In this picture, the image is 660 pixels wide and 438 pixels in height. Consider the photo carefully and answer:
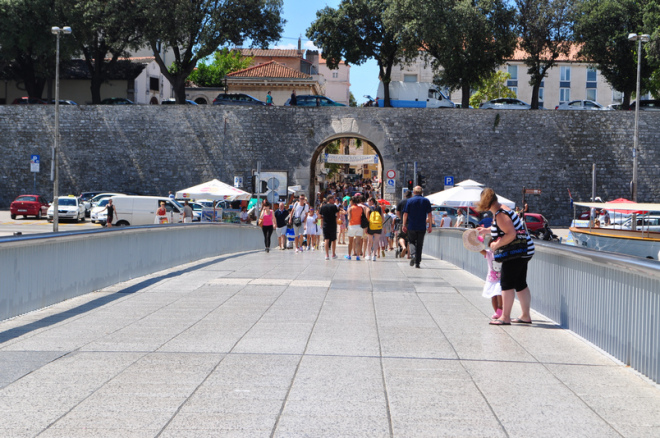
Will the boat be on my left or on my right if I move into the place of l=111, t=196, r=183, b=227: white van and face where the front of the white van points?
on my right

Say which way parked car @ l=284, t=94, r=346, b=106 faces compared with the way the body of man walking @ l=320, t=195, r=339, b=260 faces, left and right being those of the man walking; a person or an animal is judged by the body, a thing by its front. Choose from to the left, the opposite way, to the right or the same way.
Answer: to the right

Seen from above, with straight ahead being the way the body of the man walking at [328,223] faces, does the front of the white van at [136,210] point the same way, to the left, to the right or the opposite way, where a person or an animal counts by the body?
to the right

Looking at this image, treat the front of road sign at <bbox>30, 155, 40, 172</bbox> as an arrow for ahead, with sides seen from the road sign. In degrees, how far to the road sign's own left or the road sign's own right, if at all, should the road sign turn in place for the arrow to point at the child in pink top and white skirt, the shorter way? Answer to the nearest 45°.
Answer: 0° — it already faces them

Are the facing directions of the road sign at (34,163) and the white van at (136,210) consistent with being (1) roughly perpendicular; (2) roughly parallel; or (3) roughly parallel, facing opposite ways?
roughly perpendicular

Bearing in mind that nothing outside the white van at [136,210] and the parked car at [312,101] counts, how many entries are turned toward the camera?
0

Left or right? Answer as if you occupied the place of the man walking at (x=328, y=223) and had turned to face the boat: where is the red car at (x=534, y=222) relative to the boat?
left

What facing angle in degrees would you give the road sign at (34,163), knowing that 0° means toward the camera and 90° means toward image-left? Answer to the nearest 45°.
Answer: approximately 0°
